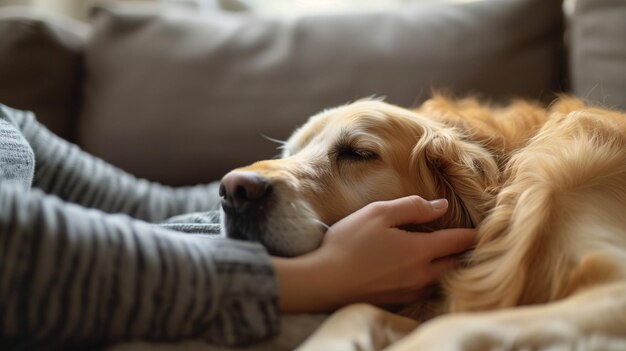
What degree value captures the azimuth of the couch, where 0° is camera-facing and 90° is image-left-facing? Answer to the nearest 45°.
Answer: approximately 0°

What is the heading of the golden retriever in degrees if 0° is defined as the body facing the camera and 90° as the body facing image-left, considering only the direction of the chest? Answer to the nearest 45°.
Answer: approximately 90°
